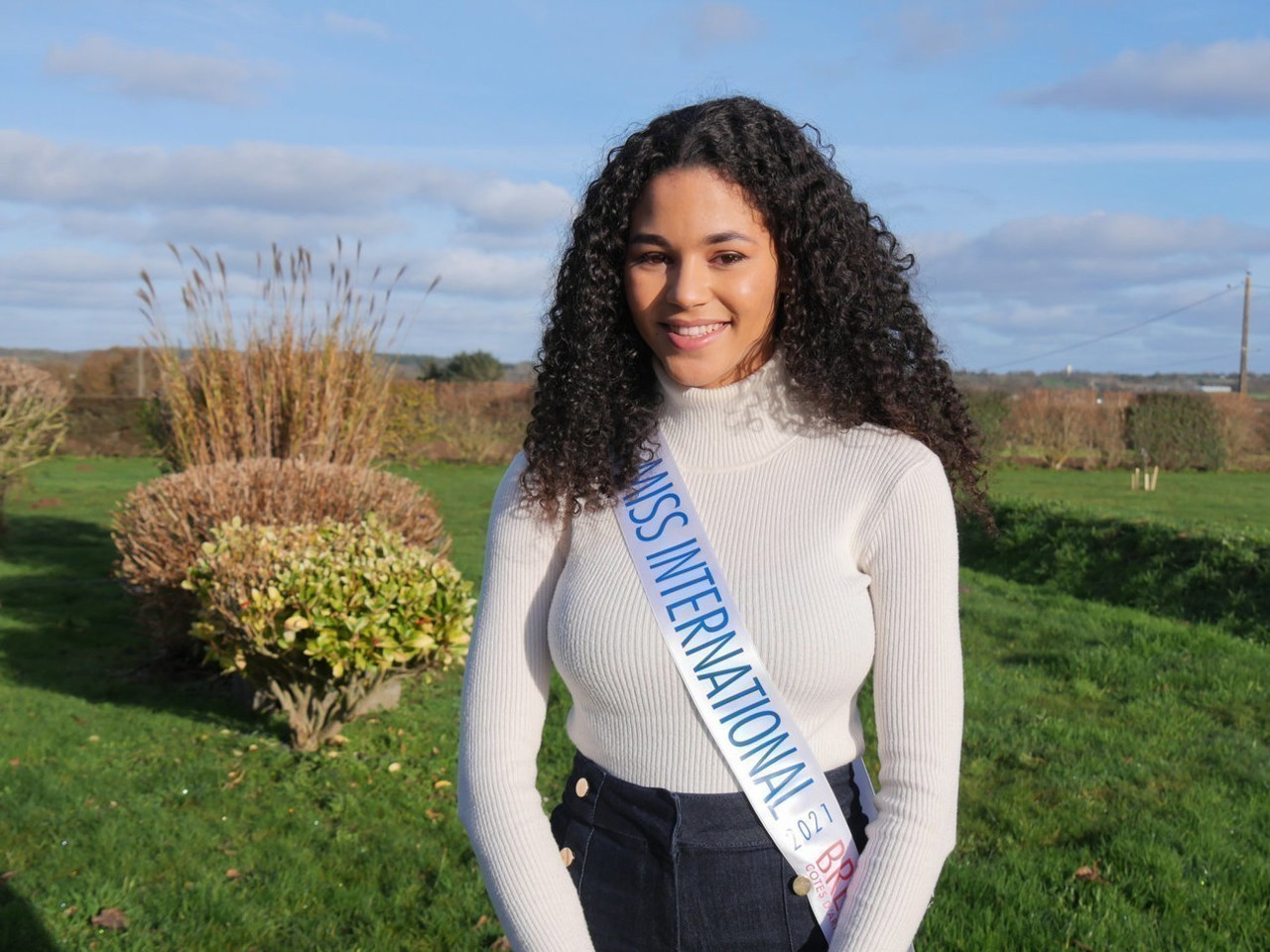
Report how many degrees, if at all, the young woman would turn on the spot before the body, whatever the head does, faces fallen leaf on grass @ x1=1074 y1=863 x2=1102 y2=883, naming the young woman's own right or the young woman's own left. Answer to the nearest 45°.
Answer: approximately 135° to the young woman's own left

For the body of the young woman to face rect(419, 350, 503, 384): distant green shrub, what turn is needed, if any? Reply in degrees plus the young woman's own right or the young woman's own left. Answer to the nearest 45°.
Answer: approximately 180°

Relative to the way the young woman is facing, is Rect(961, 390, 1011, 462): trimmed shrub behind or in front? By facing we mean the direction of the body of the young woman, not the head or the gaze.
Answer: behind

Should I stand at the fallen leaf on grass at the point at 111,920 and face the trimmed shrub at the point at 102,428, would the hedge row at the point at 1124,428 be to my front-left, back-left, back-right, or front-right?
front-right

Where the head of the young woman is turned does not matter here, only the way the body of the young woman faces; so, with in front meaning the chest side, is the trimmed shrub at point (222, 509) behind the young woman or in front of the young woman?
behind

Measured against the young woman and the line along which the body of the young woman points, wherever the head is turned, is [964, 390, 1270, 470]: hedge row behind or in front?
behind

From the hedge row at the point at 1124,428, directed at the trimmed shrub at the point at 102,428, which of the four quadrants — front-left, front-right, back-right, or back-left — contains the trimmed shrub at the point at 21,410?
front-left

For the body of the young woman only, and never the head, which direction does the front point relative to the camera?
toward the camera
